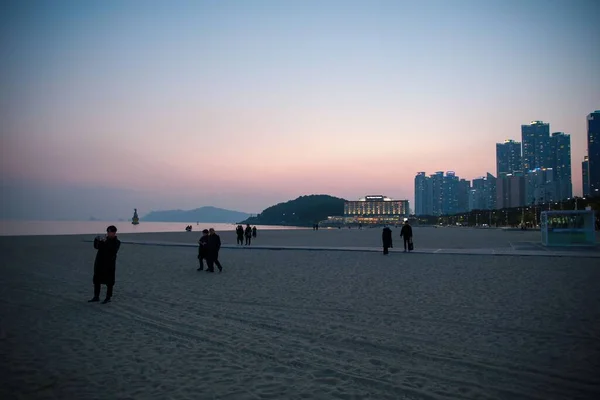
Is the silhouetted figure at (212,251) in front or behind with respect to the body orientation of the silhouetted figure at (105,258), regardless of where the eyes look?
behind

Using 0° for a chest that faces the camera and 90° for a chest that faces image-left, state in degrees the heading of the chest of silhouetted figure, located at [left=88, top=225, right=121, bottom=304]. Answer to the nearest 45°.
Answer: approximately 45°
